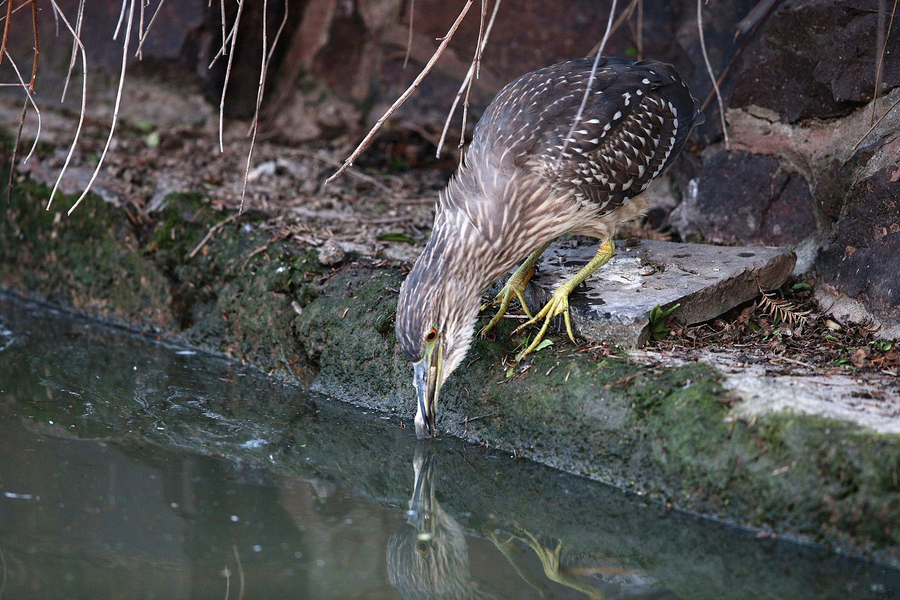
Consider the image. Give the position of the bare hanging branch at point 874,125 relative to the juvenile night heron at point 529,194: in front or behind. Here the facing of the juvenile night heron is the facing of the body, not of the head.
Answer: behind

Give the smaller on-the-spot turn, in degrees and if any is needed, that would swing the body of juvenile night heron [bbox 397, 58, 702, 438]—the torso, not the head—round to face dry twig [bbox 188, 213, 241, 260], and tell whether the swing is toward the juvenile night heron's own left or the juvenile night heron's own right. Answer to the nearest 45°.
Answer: approximately 90° to the juvenile night heron's own right

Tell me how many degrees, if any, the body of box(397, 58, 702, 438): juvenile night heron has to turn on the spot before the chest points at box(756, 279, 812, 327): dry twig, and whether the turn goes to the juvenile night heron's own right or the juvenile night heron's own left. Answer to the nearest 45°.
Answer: approximately 135° to the juvenile night heron's own left

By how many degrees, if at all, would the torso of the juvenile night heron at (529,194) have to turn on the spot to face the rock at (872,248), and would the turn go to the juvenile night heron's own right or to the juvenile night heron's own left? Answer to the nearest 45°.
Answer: approximately 135° to the juvenile night heron's own left

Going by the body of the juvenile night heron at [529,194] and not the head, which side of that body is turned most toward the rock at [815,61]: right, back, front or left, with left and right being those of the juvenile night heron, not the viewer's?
back

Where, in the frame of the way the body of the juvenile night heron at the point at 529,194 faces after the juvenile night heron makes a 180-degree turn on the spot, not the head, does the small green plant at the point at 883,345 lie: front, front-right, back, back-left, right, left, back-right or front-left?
front-right

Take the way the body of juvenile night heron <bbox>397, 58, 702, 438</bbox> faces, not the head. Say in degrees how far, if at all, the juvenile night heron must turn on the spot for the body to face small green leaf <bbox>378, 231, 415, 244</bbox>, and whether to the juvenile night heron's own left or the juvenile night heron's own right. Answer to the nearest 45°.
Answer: approximately 90° to the juvenile night heron's own right

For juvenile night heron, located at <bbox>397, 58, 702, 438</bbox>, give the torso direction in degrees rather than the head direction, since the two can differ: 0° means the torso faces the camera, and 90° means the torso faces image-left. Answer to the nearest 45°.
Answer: approximately 45°

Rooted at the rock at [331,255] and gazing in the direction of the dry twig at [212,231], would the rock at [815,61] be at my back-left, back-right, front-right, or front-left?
back-right
